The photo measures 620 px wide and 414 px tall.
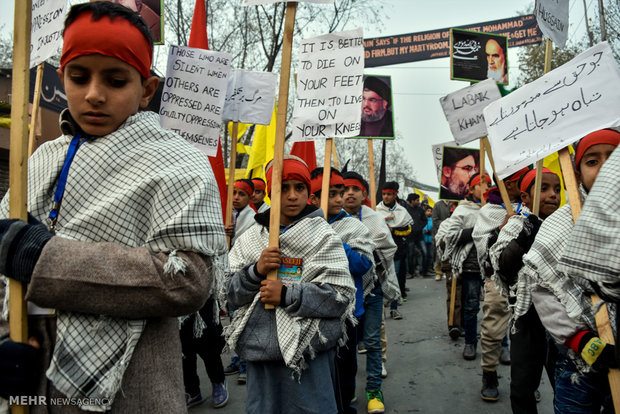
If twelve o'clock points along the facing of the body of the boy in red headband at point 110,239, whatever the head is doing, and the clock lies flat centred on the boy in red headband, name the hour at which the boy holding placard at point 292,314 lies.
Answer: The boy holding placard is roughly at 6 o'clock from the boy in red headband.

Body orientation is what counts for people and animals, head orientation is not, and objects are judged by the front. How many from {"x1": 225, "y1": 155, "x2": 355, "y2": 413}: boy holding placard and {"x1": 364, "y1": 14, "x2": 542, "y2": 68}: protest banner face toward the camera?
2

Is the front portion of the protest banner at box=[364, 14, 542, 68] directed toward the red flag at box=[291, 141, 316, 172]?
yes

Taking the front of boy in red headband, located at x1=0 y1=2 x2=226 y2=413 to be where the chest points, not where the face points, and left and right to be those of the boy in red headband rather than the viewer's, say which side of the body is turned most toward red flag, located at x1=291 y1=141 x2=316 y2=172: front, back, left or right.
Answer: back

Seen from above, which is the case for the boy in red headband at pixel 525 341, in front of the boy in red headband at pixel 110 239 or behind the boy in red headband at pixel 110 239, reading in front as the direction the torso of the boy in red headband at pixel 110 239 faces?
behind

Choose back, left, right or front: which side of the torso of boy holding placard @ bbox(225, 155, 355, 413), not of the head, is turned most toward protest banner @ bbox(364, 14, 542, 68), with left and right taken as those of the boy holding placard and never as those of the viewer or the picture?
back

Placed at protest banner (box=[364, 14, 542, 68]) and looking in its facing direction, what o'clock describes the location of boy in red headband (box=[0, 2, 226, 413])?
The boy in red headband is roughly at 12 o'clock from the protest banner.

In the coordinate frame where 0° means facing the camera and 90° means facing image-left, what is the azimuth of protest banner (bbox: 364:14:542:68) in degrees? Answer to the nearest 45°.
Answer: approximately 0°

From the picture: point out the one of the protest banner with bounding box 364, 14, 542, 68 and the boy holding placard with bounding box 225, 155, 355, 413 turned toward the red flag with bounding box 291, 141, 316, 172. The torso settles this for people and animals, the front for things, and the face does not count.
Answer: the protest banner
